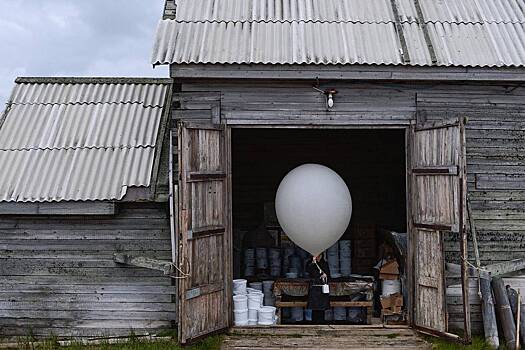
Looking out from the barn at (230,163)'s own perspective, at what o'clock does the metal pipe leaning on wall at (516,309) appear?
The metal pipe leaning on wall is roughly at 9 o'clock from the barn.

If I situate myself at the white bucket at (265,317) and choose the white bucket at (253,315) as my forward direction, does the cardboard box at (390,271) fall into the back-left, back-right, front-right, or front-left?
back-right

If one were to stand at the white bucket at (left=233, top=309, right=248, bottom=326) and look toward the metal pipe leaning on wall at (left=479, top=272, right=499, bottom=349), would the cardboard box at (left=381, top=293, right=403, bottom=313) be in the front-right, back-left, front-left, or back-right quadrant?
front-left

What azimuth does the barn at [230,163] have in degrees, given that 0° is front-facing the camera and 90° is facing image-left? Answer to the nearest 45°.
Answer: approximately 0°
